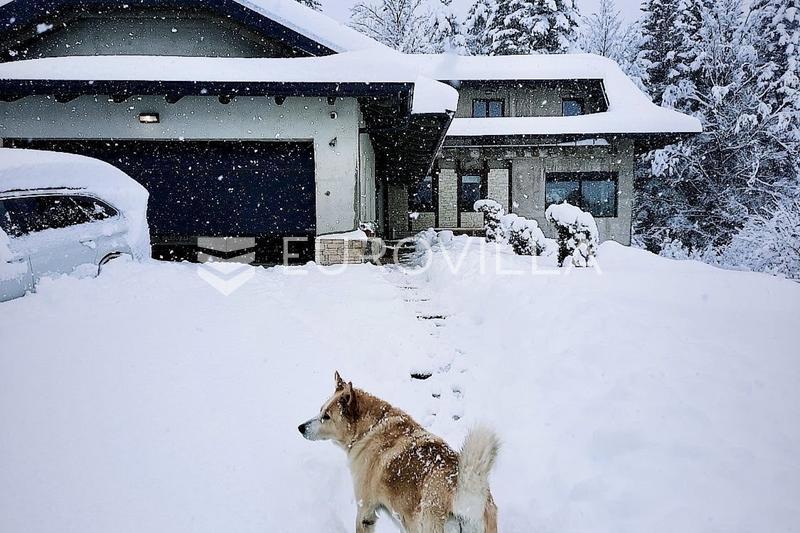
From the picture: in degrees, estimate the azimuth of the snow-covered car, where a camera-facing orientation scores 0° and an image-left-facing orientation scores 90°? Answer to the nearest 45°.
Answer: approximately 45°

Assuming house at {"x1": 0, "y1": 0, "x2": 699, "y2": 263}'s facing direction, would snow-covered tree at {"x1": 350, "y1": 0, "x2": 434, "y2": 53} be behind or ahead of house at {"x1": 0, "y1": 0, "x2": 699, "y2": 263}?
behind

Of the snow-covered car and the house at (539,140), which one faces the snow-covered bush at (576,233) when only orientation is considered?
the house

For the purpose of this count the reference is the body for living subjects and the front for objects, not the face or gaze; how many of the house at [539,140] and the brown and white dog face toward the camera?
1

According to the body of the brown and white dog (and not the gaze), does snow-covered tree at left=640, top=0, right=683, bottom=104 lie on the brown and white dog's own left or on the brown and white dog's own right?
on the brown and white dog's own right

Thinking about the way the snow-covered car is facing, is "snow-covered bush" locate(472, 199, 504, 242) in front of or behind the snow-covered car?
behind

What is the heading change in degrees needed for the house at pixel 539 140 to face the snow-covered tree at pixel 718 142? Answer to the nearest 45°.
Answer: approximately 135° to its left

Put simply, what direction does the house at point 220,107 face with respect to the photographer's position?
facing the viewer
